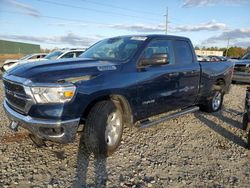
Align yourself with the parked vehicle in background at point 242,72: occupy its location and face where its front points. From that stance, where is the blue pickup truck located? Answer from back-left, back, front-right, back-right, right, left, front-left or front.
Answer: front-left

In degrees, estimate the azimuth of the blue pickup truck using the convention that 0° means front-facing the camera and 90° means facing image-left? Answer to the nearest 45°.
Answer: approximately 45°

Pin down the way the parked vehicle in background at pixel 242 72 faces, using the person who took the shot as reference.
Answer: facing the viewer and to the left of the viewer

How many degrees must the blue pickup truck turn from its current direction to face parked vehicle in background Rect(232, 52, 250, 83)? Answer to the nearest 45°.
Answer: approximately 180°

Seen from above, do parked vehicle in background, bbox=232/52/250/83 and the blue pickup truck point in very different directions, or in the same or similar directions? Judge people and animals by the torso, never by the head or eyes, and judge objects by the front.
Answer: same or similar directions

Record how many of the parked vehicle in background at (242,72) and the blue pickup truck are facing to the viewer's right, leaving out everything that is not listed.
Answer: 0
